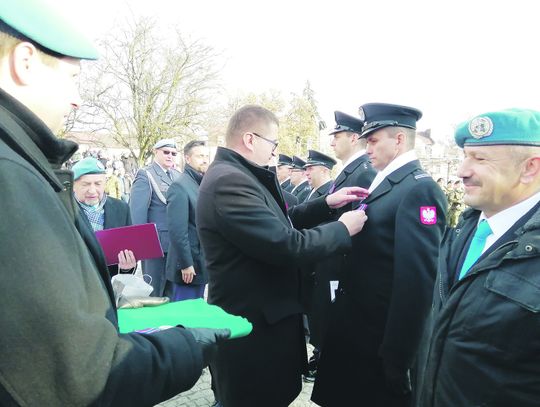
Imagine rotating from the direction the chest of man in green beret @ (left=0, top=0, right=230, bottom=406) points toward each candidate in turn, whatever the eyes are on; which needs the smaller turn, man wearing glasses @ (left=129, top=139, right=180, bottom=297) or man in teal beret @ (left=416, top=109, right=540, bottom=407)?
the man in teal beret

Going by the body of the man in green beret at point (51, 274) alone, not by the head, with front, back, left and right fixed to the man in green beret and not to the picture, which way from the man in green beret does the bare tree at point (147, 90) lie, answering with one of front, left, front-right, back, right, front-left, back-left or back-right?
left

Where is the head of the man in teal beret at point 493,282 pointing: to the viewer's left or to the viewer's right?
to the viewer's left

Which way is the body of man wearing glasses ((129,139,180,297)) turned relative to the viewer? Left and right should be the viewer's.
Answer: facing the viewer and to the right of the viewer

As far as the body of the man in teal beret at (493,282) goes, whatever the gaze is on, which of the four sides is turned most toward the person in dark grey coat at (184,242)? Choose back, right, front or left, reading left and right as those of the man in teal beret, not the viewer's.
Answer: right

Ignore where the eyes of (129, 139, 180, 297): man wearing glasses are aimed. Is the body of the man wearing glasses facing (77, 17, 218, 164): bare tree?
no

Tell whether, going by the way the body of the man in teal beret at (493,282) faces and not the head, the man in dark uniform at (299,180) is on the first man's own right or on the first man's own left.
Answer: on the first man's own right

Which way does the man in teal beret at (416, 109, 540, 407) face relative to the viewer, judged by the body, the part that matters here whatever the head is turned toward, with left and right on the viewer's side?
facing the viewer and to the left of the viewer

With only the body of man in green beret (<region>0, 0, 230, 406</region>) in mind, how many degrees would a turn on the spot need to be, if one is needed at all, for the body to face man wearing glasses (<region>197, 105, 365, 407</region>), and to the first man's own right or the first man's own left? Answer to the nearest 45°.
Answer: approximately 45° to the first man's own left

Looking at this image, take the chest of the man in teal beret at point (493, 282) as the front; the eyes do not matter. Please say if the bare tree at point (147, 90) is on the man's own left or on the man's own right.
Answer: on the man's own right

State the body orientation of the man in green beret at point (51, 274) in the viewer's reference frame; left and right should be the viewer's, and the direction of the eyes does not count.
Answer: facing to the right of the viewer

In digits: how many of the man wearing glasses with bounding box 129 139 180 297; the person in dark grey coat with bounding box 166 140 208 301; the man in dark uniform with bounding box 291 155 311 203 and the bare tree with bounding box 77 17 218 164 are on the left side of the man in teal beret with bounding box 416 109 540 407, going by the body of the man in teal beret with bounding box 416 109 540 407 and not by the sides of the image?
0

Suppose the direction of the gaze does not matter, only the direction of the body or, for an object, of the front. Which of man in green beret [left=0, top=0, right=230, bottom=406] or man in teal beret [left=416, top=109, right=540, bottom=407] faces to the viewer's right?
man in green beret [left=0, top=0, right=230, bottom=406]

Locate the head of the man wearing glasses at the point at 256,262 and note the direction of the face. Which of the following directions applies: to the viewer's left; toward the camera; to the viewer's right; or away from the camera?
to the viewer's right

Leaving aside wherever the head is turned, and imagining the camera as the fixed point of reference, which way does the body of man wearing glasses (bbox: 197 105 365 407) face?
to the viewer's right
